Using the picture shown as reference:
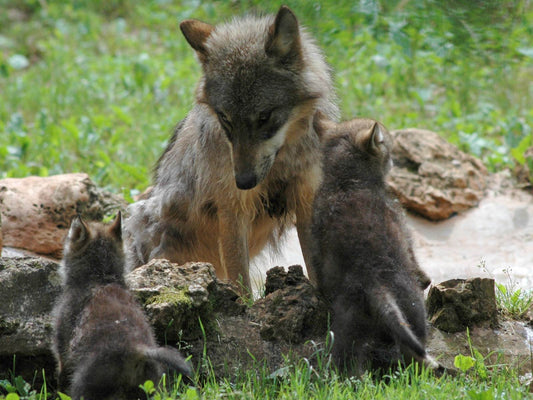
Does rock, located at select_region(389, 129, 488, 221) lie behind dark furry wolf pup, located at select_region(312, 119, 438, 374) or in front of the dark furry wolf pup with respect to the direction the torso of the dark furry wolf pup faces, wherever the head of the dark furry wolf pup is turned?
in front

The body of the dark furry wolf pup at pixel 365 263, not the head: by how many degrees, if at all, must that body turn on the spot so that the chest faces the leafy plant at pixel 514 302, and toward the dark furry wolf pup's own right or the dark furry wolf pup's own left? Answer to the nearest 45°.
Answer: approximately 45° to the dark furry wolf pup's own right

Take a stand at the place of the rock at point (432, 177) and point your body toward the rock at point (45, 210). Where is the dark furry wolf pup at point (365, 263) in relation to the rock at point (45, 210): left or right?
left

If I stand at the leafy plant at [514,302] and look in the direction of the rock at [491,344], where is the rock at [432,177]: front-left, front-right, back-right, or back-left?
back-right

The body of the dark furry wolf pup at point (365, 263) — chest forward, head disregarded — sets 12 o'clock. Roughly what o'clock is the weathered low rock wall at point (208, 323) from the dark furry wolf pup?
The weathered low rock wall is roughly at 9 o'clock from the dark furry wolf pup.

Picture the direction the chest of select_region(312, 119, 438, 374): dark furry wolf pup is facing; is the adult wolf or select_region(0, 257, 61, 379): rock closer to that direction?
the adult wolf

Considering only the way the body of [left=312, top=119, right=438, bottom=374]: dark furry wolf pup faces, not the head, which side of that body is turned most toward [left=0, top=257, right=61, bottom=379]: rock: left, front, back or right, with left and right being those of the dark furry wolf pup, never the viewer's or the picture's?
left

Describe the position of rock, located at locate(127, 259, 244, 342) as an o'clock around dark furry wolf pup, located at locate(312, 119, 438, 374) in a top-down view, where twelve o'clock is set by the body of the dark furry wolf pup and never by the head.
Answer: The rock is roughly at 9 o'clock from the dark furry wolf pup.

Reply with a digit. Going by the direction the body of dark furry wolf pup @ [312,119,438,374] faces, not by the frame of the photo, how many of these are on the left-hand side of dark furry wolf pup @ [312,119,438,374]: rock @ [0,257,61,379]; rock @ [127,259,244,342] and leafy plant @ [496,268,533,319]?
2

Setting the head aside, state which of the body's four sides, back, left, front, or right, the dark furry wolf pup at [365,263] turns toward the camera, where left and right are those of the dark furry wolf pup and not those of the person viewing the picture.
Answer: back

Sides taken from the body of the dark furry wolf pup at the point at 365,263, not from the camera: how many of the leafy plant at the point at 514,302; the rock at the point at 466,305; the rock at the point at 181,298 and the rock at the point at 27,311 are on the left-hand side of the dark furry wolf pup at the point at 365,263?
2
